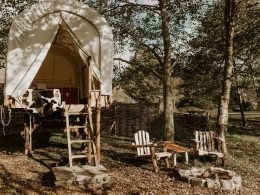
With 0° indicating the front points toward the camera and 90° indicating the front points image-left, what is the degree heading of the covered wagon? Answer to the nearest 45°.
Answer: approximately 0°

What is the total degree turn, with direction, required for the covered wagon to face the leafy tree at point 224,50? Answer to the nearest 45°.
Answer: approximately 135° to its left

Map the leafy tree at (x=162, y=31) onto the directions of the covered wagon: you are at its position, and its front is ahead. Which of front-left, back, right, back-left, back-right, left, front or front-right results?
back-left

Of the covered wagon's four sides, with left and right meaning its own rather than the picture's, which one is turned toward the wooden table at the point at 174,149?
left

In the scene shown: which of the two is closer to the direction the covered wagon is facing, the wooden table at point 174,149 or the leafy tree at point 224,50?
the wooden table

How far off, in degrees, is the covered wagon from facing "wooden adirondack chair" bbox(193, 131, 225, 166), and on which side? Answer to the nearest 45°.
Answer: approximately 90° to its left

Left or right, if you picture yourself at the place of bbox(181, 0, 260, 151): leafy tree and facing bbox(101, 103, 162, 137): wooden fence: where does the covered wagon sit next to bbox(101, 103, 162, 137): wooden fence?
left

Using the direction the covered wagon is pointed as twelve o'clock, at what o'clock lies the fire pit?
The fire pit is roughly at 10 o'clock from the covered wagon.
